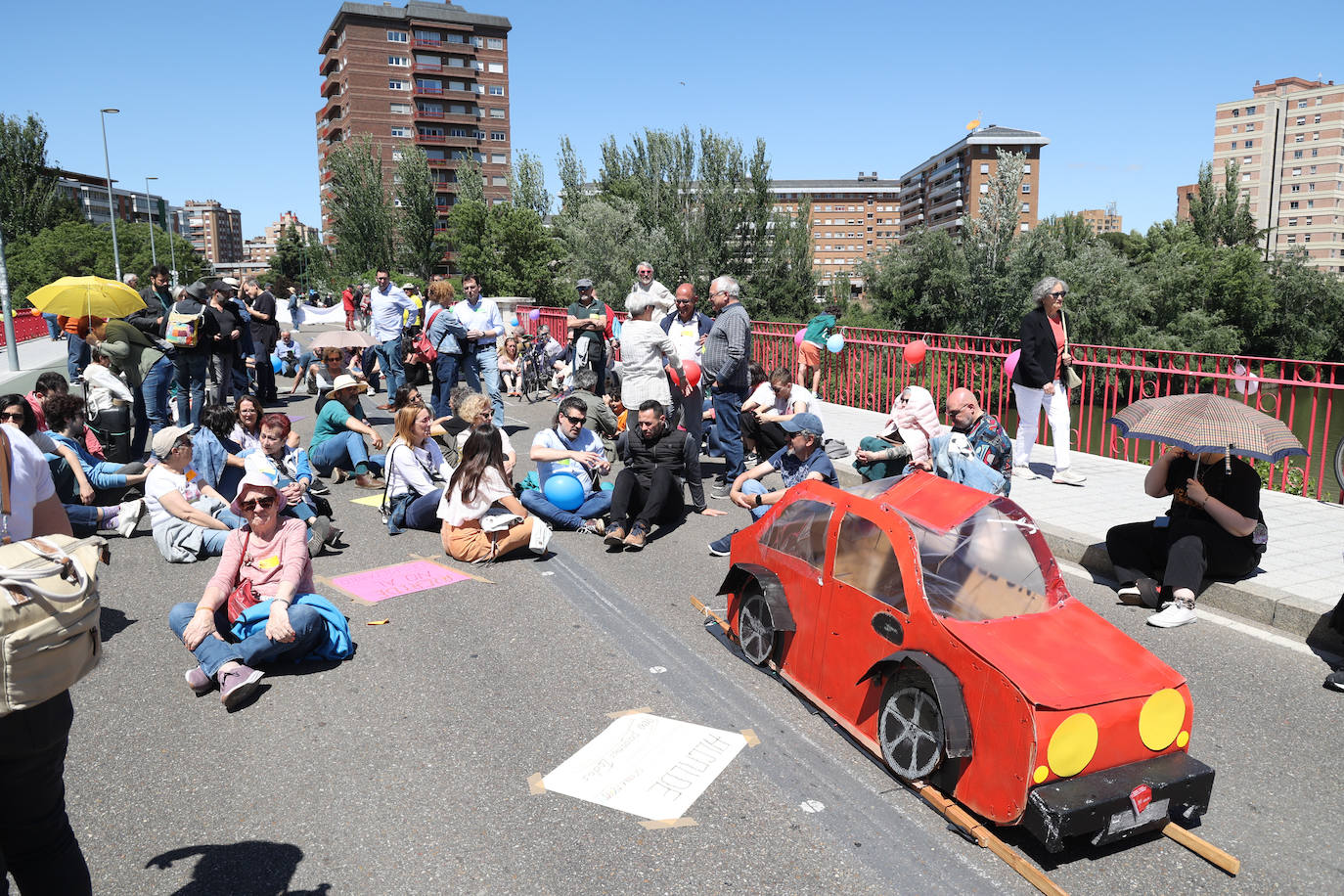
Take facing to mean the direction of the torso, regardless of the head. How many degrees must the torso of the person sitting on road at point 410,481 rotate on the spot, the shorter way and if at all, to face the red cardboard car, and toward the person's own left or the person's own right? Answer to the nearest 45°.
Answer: approximately 45° to the person's own right

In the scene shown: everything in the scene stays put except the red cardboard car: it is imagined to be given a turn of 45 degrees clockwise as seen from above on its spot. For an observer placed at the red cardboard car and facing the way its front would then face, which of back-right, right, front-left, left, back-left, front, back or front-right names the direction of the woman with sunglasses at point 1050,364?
back

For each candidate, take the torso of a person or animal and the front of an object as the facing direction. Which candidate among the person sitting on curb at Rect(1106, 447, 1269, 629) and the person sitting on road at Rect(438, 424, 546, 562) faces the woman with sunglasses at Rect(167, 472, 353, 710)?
the person sitting on curb at Rect(1106, 447, 1269, 629)

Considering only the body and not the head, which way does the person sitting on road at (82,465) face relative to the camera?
to the viewer's right

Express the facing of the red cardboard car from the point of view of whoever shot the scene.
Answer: facing the viewer and to the right of the viewer

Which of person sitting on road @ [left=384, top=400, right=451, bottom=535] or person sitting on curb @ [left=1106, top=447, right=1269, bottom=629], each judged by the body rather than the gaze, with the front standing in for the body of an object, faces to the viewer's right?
person sitting on road @ [left=384, top=400, right=451, bottom=535]

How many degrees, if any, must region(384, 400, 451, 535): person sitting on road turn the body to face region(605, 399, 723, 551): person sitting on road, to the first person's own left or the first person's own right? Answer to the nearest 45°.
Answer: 0° — they already face them
